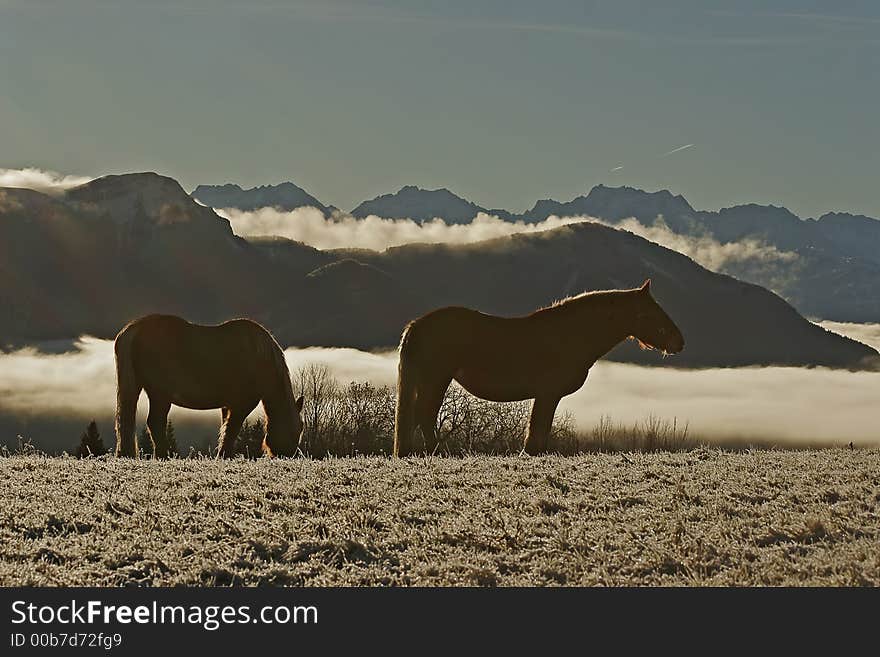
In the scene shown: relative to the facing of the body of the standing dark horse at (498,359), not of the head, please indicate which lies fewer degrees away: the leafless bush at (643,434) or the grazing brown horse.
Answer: the leafless bush

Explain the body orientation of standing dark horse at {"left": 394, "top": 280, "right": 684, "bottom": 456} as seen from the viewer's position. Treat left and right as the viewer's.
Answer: facing to the right of the viewer

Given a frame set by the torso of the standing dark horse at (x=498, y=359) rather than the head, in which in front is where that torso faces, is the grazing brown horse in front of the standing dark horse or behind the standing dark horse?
behind

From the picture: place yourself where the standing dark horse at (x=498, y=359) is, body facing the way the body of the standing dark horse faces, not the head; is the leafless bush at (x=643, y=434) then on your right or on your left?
on your left

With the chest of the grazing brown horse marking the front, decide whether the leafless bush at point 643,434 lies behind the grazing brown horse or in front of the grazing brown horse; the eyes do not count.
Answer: in front

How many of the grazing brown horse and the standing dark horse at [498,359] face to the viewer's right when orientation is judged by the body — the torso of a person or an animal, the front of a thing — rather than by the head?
2

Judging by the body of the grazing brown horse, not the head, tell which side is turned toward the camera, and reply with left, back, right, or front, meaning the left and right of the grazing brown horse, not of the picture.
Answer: right
